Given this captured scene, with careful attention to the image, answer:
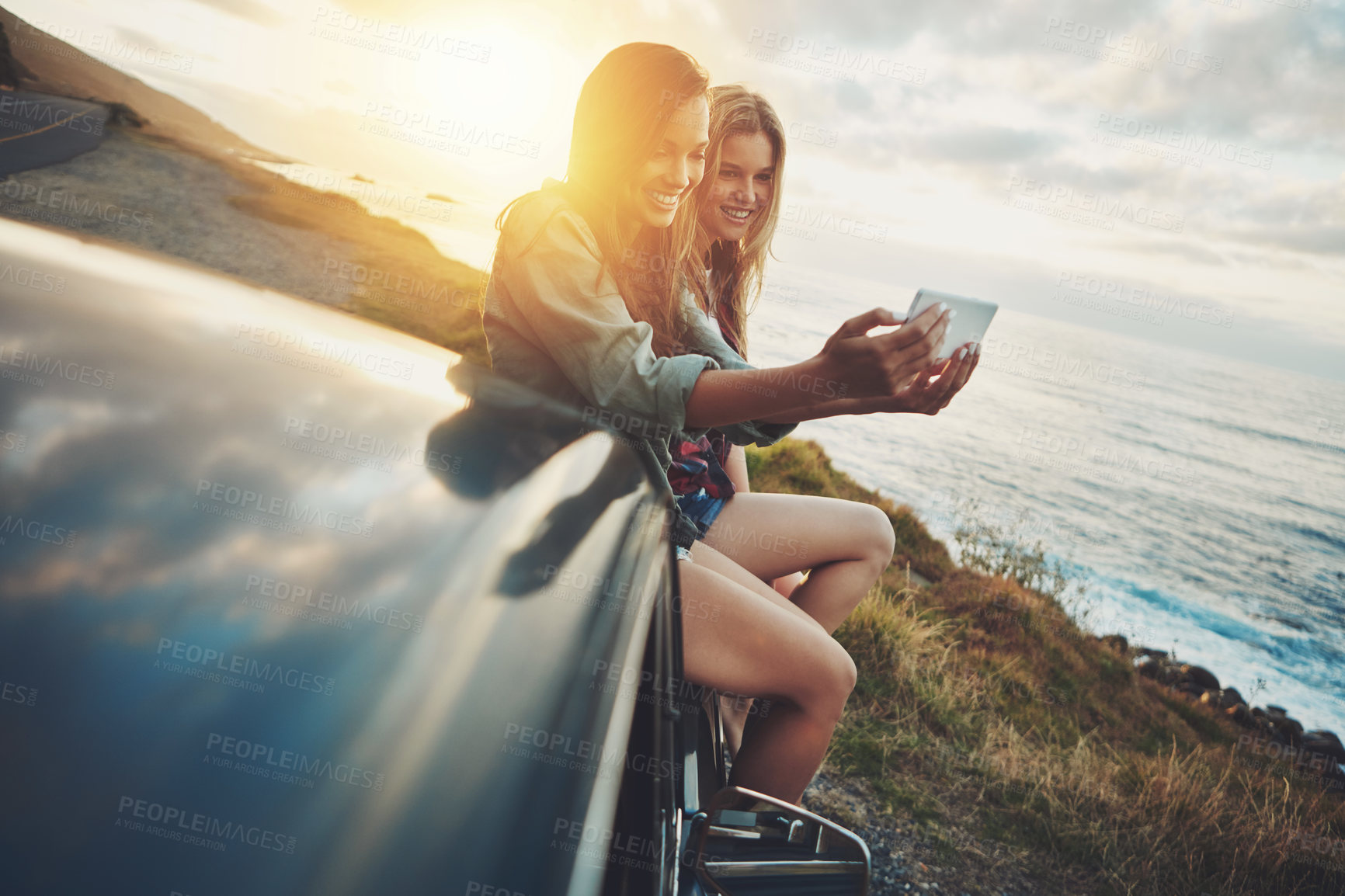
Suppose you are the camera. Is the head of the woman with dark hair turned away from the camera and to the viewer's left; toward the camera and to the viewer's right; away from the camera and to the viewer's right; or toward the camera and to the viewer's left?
toward the camera and to the viewer's right

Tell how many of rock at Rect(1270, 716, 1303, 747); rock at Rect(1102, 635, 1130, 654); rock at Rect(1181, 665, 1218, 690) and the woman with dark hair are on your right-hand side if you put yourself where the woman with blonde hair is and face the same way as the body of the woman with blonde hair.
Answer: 1

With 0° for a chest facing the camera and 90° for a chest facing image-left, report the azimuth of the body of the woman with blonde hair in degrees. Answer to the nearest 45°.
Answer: approximately 270°

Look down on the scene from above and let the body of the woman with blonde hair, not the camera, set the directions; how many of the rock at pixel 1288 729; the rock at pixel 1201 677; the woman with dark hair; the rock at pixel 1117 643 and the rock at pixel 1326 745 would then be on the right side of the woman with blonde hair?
1

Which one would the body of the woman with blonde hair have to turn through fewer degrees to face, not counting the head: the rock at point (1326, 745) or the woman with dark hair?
the rock

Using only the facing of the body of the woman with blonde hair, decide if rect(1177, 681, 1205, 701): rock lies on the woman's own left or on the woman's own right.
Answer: on the woman's own left

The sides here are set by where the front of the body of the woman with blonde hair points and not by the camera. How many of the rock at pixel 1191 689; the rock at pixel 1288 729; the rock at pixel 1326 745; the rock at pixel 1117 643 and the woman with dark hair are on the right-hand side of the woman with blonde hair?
1

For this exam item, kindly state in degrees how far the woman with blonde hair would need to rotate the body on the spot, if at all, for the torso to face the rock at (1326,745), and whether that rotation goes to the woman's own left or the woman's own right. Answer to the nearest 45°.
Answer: approximately 45° to the woman's own left

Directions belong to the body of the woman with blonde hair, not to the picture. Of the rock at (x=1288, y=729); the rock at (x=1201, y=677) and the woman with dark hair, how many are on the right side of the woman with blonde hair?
1

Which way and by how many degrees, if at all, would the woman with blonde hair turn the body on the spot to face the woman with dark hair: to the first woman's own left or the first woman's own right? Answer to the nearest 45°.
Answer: approximately 90° to the first woman's own right

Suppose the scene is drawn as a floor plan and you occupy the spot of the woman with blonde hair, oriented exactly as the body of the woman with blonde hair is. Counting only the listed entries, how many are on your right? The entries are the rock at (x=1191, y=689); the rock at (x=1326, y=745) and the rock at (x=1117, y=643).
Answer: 0

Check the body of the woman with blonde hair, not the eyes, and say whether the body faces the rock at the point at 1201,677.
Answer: no

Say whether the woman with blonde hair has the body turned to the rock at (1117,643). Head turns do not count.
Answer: no

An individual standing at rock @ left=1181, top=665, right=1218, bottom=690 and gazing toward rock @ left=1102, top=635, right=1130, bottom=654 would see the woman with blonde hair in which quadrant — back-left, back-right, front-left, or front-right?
front-left
